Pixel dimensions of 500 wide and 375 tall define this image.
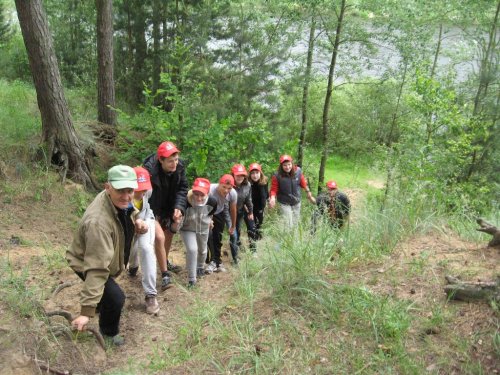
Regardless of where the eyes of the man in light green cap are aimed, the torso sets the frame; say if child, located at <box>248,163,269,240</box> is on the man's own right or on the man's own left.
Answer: on the man's own left

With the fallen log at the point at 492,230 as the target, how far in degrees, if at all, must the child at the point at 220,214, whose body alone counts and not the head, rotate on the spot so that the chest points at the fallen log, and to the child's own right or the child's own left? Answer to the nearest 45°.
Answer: approximately 45° to the child's own left

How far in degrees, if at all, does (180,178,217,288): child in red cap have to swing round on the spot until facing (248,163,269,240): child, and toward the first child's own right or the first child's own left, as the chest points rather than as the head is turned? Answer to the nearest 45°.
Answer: approximately 135° to the first child's own left

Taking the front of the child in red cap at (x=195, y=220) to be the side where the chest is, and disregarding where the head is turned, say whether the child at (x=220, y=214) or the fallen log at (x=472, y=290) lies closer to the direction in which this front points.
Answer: the fallen log

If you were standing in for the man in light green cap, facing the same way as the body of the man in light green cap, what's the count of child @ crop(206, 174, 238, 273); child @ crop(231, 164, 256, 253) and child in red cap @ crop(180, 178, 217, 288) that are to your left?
3

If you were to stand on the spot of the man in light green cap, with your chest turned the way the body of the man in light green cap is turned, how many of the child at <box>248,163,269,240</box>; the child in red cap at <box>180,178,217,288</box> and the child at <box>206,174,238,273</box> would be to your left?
3

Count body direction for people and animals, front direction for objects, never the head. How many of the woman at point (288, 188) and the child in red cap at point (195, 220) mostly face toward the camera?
2
